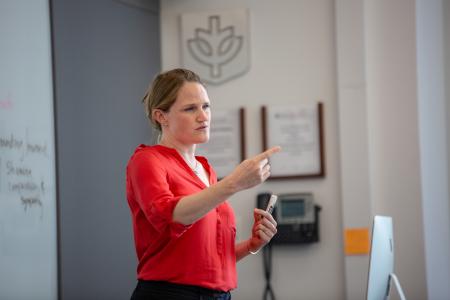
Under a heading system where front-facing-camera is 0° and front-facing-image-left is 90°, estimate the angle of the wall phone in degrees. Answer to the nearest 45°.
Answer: approximately 0°

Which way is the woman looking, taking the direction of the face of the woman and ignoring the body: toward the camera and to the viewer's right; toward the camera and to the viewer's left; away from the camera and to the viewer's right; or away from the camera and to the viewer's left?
toward the camera and to the viewer's right

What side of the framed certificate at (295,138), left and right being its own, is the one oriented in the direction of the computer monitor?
front

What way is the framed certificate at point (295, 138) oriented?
toward the camera

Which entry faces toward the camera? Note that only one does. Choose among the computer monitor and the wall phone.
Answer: the wall phone

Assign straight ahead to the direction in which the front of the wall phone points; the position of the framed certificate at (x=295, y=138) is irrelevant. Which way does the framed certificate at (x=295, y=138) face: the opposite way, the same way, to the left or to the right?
the same way

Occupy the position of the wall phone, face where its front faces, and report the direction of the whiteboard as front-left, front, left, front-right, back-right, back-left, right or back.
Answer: front-right

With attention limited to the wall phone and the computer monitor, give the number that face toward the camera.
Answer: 1
